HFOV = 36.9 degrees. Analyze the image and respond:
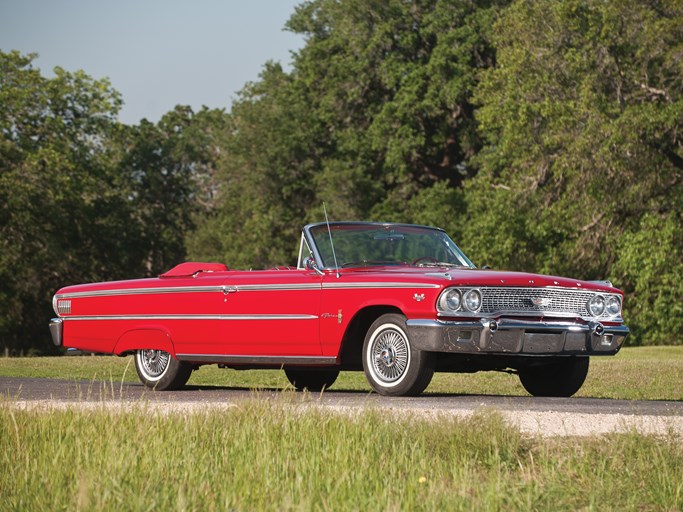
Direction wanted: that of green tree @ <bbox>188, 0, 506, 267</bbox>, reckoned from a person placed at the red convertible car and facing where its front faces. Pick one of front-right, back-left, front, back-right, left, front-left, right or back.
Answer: back-left

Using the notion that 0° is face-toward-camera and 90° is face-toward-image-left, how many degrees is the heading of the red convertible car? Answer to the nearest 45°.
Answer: approximately 315°

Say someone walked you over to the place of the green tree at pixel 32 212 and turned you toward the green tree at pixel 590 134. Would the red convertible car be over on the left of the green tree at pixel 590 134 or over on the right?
right

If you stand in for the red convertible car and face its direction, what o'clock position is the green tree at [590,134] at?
The green tree is roughly at 8 o'clock from the red convertible car.

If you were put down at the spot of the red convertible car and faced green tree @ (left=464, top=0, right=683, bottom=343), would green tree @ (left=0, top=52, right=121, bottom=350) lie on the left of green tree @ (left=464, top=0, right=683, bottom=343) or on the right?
left

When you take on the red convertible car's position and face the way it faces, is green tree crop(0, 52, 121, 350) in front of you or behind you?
behind
